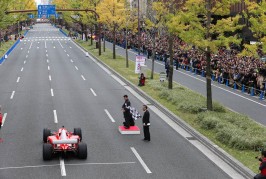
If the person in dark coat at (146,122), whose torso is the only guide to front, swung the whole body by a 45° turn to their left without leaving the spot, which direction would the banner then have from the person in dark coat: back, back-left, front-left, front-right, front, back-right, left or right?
back-right

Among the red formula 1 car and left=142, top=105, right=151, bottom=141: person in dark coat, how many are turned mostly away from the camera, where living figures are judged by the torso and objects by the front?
1

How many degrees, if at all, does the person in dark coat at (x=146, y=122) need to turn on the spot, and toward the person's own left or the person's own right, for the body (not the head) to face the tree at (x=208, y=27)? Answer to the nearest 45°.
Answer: approximately 135° to the person's own right

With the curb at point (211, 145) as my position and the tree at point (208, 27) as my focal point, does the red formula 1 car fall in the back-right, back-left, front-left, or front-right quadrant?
back-left

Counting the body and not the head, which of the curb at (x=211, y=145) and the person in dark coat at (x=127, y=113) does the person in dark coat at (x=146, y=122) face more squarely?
the person in dark coat

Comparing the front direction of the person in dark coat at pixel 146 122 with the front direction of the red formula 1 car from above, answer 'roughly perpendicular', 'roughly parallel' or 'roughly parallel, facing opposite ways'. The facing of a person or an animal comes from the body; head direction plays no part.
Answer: roughly perpendicular

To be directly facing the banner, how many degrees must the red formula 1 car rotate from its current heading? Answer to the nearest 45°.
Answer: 0° — it already faces it

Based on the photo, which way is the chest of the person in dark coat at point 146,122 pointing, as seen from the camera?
to the viewer's left

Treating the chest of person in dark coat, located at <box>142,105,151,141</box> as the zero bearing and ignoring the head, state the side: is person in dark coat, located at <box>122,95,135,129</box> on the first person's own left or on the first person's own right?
on the first person's own right

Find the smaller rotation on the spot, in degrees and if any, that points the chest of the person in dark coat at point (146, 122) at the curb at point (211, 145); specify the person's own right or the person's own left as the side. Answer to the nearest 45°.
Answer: approximately 180°

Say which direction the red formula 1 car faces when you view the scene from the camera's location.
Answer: facing away from the viewer

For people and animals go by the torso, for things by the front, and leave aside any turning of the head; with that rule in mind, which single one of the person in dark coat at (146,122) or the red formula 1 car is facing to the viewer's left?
the person in dark coat
